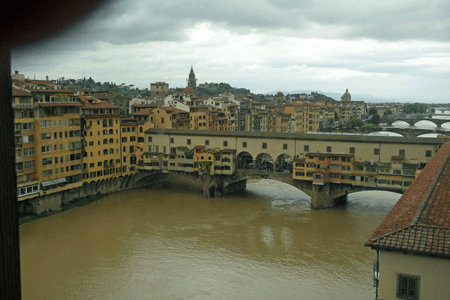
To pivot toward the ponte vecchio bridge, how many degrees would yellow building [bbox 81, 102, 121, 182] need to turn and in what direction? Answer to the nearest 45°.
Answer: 0° — it already faces it

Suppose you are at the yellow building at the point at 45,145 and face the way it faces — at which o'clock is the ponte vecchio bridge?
The ponte vecchio bridge is roughly at 11 o'clock from the yellow building.

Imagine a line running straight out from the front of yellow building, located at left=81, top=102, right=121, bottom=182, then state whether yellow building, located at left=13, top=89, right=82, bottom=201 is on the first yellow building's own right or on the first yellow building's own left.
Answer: on the first yellow building's own right

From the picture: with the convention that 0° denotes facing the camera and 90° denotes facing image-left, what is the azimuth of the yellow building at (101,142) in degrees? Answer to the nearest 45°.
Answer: approximately 315°

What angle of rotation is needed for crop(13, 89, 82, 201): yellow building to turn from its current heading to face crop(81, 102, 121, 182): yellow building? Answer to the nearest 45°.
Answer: approximately 90° to its left

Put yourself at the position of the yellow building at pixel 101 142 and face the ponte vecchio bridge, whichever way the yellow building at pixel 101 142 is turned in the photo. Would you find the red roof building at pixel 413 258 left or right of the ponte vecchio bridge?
right

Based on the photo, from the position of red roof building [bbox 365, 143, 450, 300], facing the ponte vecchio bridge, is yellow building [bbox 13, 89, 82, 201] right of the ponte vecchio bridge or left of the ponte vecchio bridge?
left

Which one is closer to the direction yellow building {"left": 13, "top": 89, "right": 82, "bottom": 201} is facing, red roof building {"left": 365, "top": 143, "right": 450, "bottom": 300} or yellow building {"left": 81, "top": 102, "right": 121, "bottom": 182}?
the red roof building

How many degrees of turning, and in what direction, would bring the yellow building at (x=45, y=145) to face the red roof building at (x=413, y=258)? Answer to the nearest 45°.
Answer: approximately 45° to its right
